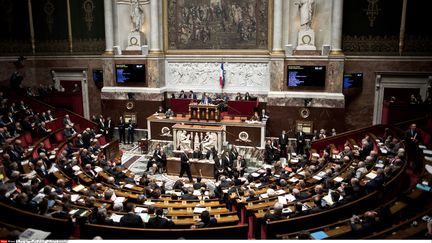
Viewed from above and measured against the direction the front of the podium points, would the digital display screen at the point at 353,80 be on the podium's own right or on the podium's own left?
on the podium's own left

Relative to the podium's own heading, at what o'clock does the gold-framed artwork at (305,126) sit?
The gold-framed artwork is roughly at 9 o'clock from the podium.

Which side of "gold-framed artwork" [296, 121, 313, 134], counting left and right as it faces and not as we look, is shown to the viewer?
front

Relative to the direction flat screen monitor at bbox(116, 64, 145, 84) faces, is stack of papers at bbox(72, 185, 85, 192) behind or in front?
in front

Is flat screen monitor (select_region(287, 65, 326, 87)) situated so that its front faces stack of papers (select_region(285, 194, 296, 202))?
yes

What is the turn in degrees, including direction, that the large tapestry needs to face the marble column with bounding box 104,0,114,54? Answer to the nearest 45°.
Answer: approximately 90° to its right

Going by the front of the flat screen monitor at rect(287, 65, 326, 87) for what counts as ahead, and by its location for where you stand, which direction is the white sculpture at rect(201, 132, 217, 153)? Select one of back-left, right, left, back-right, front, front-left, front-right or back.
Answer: front-right

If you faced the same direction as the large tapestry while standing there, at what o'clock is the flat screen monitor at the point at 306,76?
The flat screen monitor is roughly at 10 o'clock from the large tapestry.

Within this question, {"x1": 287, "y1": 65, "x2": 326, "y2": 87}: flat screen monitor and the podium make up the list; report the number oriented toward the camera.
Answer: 2

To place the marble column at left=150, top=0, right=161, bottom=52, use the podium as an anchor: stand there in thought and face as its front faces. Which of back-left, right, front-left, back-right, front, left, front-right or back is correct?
back-right

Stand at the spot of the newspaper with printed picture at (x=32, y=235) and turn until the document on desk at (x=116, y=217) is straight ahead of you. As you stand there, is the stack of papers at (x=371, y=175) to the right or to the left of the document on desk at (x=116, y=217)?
right

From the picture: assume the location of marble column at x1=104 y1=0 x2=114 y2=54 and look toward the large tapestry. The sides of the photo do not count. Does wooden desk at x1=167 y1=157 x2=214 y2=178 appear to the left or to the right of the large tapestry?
right

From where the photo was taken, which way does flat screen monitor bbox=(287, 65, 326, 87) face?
toward the camera

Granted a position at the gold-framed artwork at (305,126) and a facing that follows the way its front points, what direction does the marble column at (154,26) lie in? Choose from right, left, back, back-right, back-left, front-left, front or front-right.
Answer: right
